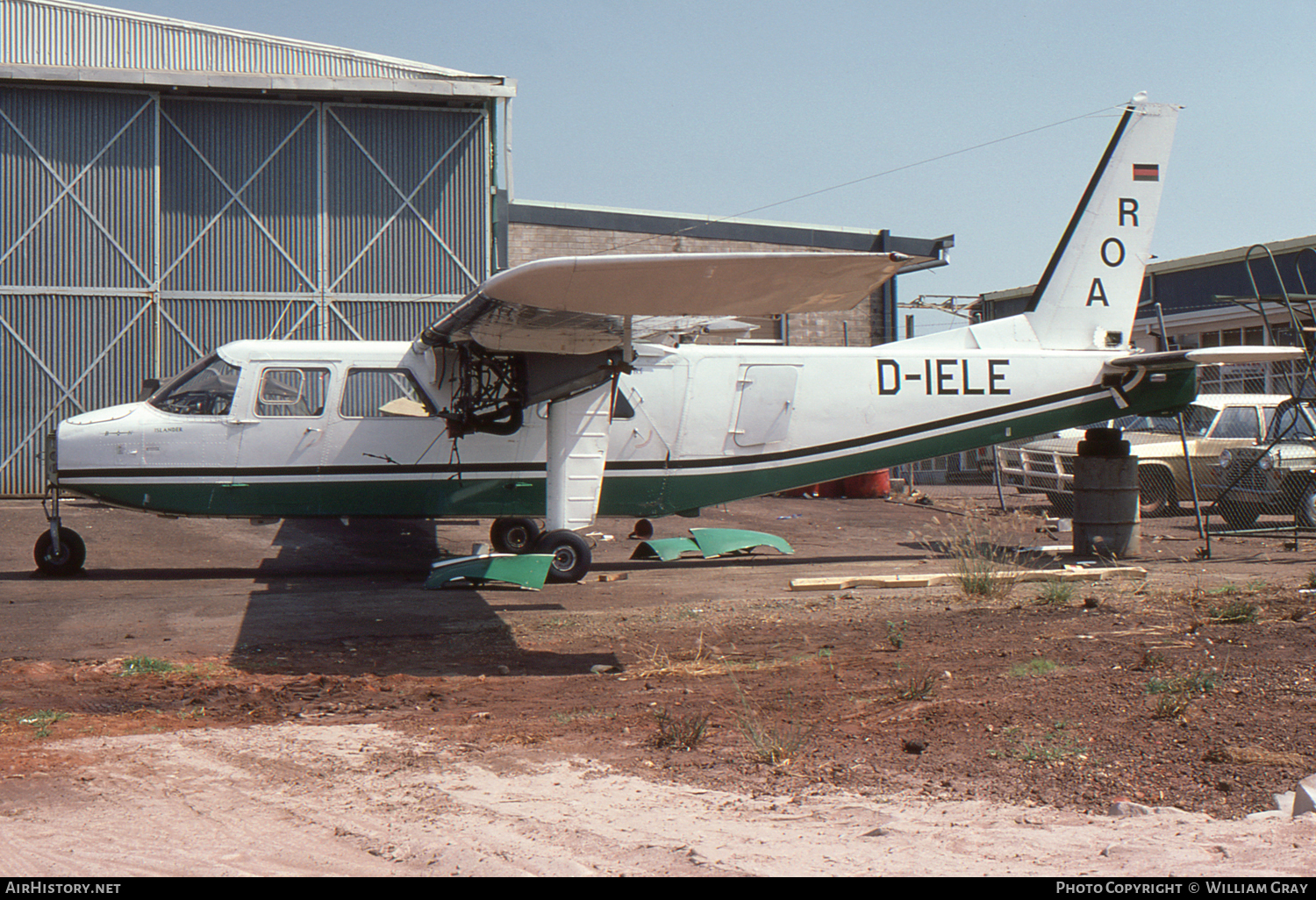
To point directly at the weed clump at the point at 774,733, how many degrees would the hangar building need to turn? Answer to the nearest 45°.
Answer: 0° — it already faces it

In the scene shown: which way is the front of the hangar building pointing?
toward the camera

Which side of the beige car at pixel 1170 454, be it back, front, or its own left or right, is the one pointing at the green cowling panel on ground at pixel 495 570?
front

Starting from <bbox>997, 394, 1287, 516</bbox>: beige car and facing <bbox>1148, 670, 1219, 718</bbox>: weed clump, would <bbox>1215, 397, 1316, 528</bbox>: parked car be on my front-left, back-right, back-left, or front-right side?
front-left

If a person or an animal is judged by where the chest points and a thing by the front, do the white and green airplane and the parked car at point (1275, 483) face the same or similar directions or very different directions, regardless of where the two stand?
same or similar directions

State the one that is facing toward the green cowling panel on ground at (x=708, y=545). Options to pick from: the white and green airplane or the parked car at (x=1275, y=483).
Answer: the parked car

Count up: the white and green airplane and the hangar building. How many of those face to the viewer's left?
1

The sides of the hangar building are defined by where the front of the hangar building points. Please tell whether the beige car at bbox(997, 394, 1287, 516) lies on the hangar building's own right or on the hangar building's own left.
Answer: on the hangar building's own left

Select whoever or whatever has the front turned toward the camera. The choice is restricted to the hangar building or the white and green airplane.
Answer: the hangar building

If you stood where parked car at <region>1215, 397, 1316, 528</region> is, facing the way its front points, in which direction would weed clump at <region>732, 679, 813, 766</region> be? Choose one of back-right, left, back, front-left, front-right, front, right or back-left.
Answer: front-left

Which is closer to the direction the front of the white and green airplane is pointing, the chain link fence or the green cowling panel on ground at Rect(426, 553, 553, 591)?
the green cowling panel on ground

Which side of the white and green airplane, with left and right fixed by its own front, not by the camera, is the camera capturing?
left
